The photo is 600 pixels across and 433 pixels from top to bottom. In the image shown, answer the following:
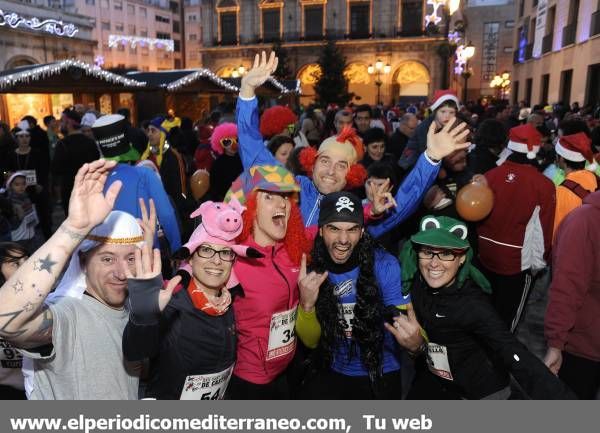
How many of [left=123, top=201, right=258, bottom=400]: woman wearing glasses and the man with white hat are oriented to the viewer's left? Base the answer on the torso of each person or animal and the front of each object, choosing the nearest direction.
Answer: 0

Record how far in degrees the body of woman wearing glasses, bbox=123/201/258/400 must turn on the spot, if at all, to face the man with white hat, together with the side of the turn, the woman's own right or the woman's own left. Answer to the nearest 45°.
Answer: approximately 90° to the woman's own right

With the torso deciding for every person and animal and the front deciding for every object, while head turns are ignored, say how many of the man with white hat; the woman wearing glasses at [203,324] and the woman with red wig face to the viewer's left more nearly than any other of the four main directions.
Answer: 0

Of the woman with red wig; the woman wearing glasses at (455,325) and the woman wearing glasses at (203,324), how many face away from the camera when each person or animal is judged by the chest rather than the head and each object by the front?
0

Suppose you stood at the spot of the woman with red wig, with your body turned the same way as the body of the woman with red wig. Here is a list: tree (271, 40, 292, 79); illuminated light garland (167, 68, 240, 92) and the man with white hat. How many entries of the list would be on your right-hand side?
1

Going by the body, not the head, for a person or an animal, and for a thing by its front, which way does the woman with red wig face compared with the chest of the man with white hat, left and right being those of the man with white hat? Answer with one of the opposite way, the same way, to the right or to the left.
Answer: the same way

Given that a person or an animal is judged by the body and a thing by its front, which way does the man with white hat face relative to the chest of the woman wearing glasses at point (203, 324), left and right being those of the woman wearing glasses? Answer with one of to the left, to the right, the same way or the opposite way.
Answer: the same way

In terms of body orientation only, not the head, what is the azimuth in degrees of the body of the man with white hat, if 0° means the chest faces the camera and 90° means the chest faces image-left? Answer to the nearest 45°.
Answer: approximately 315°

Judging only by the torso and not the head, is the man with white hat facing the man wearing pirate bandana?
no

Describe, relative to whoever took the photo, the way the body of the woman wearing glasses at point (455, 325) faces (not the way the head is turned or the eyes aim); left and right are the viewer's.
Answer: facing the viewer and to the left of the viewer

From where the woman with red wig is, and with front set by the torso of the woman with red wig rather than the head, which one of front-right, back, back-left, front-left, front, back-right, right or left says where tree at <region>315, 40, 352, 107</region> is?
back-left

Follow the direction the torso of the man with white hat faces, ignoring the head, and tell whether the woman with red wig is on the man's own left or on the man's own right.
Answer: on the man's own left

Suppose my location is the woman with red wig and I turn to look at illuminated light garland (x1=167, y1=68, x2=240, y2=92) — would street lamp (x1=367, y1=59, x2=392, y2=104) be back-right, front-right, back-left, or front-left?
front-right

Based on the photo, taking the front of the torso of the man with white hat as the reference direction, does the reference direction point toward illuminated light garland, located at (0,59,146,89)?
no

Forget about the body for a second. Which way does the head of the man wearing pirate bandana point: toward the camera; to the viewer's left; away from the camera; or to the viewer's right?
toward the camera

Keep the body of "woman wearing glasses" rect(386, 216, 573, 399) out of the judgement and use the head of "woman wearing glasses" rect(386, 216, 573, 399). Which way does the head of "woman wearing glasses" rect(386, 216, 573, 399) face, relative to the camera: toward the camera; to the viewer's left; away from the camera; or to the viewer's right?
toward the camera
